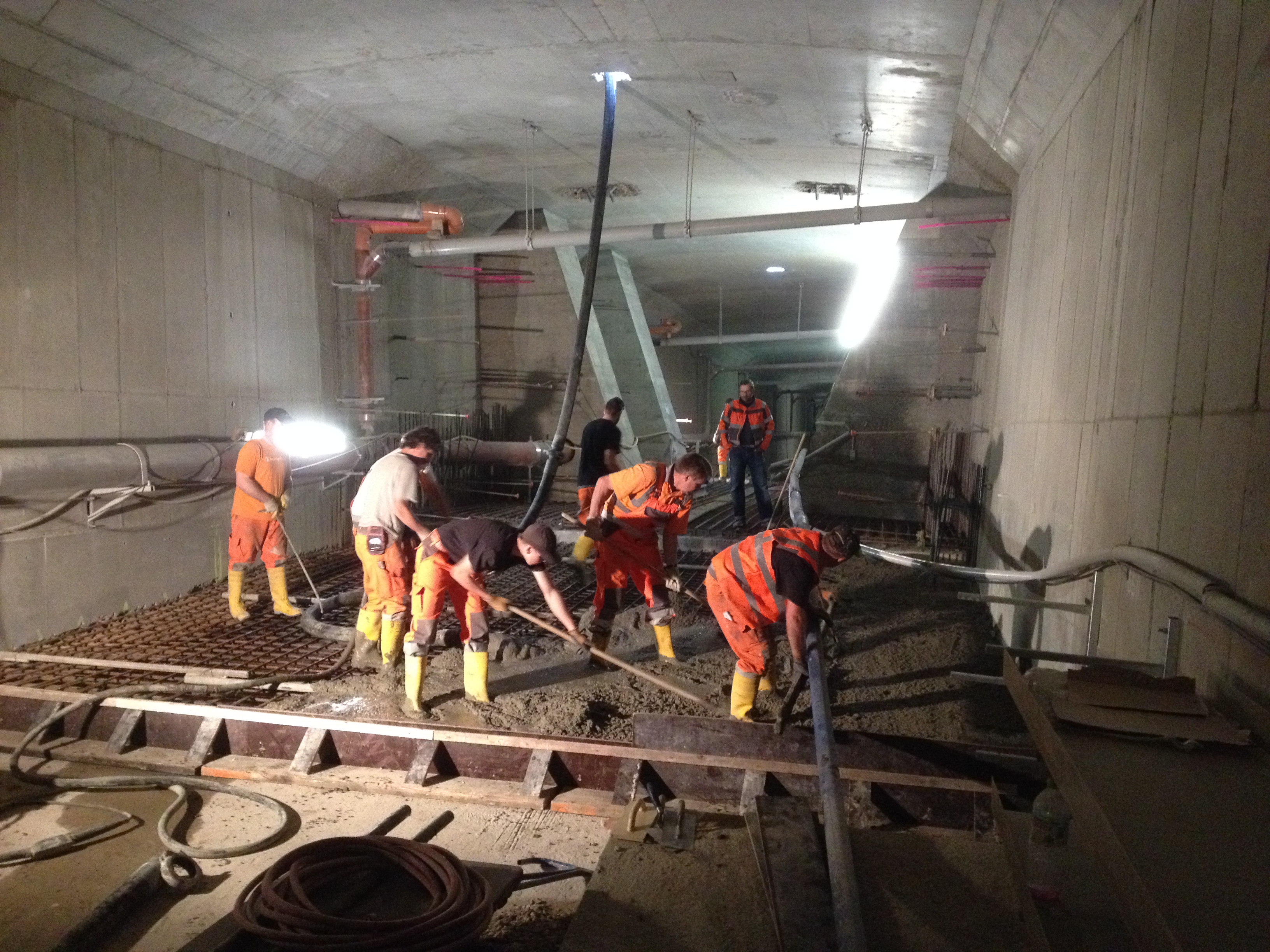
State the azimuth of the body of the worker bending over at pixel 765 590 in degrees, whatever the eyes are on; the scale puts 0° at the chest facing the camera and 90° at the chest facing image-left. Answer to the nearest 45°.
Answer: approximately 270°

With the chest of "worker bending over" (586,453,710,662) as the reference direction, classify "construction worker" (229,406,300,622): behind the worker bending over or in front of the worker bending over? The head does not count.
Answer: behind

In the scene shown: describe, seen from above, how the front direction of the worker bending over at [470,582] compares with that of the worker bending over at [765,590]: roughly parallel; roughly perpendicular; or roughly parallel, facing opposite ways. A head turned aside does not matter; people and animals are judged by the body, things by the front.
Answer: roughly parallel

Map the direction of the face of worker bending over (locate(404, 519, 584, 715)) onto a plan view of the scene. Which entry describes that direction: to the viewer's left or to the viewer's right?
to the viewer's right

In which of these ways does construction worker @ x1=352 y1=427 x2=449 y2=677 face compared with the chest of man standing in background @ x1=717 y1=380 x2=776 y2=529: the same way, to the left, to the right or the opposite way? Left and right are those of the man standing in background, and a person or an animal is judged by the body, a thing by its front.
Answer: to the left

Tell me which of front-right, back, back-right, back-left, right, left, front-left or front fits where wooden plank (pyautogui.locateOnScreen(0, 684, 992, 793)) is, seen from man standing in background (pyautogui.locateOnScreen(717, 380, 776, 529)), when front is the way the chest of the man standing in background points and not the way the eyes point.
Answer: front

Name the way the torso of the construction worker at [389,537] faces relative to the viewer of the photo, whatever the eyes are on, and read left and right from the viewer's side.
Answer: facing to the right of the viewer

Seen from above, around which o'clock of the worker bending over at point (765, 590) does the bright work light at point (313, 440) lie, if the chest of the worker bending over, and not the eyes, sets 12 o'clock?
The bright work light is roughly at 7 o'clock from the worker bending over.

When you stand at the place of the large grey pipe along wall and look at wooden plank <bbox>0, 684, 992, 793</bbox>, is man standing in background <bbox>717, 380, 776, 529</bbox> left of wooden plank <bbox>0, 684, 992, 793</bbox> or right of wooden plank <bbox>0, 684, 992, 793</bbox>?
left

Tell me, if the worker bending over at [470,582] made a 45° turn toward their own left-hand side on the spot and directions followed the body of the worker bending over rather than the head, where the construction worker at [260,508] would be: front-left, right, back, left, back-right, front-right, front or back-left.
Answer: back-left

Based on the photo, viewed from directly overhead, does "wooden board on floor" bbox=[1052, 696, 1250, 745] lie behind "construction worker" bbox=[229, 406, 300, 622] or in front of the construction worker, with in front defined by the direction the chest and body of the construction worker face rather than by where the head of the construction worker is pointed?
in front

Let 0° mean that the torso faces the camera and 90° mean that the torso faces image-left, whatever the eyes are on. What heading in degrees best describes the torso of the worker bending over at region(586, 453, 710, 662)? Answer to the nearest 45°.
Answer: approximately 315°

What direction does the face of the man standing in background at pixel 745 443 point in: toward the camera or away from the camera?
toward the camera

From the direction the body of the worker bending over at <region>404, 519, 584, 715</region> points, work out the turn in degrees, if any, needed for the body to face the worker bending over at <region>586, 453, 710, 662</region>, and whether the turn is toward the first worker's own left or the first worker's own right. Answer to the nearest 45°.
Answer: approximately 90° to the first worker's own left

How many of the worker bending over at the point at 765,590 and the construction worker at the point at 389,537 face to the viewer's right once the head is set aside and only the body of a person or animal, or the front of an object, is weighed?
2

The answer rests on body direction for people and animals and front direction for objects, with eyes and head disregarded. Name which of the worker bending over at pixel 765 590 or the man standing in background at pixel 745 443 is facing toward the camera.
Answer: the man standing in background

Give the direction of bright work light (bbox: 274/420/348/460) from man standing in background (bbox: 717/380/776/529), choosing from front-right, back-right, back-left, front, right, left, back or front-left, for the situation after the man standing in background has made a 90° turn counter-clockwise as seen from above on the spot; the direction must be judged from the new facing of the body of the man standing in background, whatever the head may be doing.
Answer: back

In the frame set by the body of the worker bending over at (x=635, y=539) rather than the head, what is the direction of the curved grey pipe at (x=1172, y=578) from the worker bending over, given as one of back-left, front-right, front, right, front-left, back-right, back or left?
front

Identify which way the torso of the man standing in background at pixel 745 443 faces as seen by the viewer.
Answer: toward the camera

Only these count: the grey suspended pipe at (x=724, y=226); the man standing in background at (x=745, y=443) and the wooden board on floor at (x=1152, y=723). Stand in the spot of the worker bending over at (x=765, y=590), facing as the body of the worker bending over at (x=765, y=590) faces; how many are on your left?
2
